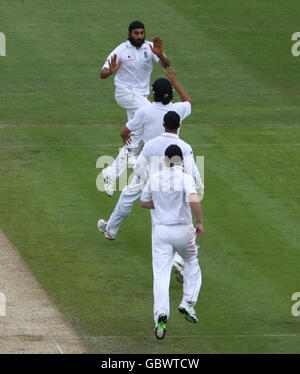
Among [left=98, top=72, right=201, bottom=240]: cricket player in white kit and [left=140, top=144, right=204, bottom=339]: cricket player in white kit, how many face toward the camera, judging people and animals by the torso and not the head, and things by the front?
0

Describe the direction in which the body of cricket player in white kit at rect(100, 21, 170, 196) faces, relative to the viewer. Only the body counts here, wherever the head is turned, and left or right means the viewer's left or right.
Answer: facing the viewer

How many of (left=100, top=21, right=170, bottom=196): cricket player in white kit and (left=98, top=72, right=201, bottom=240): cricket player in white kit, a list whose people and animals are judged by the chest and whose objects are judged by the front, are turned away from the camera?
1

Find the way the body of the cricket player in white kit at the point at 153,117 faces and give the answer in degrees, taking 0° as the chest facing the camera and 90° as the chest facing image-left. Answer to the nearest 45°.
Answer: approximately 180°

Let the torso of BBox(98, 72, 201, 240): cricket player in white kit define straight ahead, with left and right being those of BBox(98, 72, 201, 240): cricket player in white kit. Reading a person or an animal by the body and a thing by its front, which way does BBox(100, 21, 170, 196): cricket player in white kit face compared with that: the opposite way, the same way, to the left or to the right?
the opposite way

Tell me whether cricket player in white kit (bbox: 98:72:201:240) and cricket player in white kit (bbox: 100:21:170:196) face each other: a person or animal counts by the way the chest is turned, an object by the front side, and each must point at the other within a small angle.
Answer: yes

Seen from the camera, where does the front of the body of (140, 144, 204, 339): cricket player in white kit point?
away from the camera

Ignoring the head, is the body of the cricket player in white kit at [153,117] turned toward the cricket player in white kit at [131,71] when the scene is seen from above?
yes

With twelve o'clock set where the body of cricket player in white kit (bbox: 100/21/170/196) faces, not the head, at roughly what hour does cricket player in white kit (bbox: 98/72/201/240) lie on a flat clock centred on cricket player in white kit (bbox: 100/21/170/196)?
cricket player in white kit (bbox: 98/72/201/240) is roughly at 12 o'clock from cricket player in white kit (bbox: 100/21/170/196).

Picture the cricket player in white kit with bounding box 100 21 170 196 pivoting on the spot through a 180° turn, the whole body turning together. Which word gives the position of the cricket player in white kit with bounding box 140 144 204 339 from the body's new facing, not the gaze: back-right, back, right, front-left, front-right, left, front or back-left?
back

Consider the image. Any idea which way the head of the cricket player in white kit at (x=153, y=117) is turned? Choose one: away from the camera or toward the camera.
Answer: away from the camera
